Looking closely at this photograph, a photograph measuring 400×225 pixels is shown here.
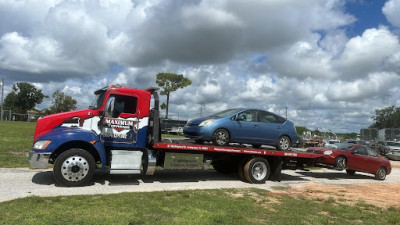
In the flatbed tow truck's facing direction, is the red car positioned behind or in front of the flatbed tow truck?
behind

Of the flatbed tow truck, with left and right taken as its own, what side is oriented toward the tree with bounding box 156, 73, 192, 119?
right

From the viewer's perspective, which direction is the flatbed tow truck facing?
to the viewer's left
